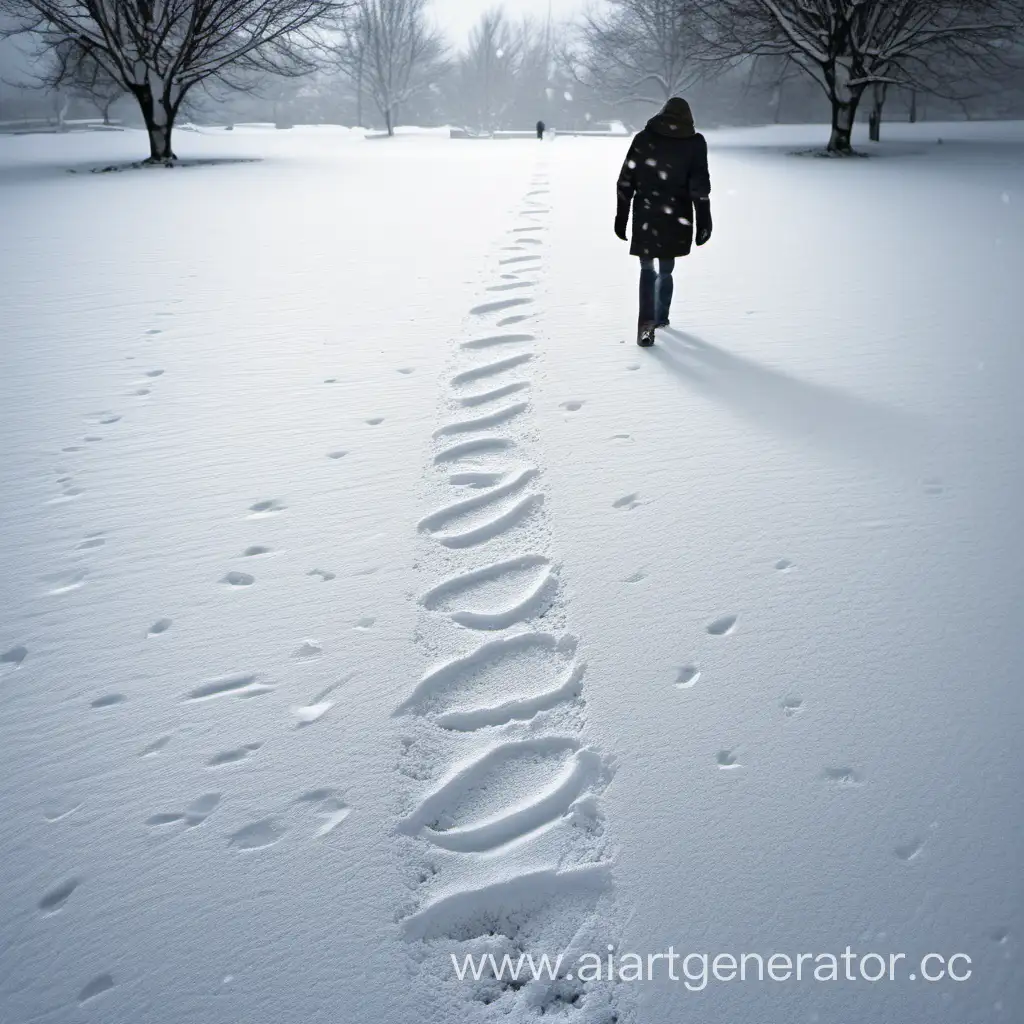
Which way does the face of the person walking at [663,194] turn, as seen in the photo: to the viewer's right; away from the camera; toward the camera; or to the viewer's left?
away from the camera

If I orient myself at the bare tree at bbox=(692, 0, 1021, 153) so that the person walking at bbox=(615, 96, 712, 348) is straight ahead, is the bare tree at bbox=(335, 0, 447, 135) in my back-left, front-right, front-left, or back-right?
back-right

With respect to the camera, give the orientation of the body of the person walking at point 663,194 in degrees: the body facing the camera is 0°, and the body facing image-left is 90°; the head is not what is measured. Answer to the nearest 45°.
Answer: approximately 180°

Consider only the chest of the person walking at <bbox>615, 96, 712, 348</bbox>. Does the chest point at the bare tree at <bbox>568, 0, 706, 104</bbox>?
yes

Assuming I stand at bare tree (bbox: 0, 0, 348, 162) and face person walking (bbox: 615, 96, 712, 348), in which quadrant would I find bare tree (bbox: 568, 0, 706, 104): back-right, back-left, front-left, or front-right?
back-left

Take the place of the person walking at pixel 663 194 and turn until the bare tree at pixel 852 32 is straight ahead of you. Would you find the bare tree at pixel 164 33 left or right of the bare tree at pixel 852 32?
left
